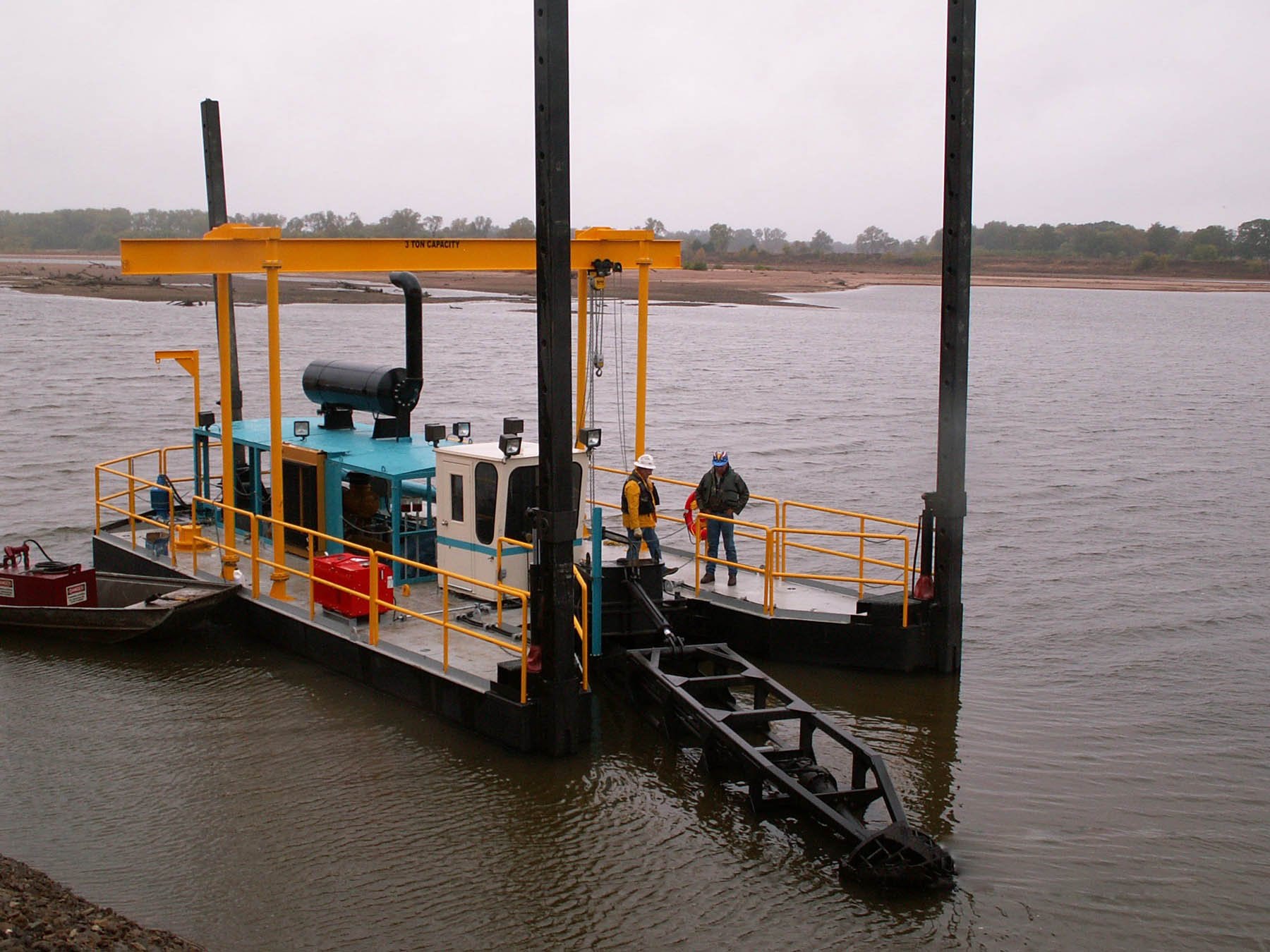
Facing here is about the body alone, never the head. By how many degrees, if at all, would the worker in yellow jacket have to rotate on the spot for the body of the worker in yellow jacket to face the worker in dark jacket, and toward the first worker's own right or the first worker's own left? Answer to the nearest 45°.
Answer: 0° — they already face them

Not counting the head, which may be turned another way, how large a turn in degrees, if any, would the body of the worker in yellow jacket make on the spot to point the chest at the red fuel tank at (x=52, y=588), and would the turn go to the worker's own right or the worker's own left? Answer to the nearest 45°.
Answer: approximately 135° to the worker's own right

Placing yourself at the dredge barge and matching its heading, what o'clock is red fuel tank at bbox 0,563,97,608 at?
The red fuel tank is roughly at 5 o'clock from the dredge barge.

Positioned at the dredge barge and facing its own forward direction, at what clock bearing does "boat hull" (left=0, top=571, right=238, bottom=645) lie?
The boat hull is roughly at 5 o'clock from the dredge barge.
